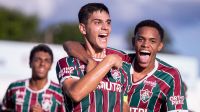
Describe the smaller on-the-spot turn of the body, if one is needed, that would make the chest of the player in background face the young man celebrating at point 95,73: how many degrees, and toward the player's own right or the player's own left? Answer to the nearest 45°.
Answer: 0° — they already face them

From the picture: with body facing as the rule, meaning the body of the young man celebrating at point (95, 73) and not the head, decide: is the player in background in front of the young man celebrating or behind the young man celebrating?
behind

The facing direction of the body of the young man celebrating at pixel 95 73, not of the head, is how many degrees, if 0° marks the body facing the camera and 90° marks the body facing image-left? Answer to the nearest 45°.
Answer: approximately 315°

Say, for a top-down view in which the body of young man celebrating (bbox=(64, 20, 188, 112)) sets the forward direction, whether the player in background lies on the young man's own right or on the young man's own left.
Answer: on the young man's own right

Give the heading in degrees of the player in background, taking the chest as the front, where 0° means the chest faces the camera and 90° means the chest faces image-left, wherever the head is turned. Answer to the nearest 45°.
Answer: approximately 0°

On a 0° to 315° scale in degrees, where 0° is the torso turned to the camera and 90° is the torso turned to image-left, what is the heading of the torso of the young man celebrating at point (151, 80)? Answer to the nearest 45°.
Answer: approximately 45°
